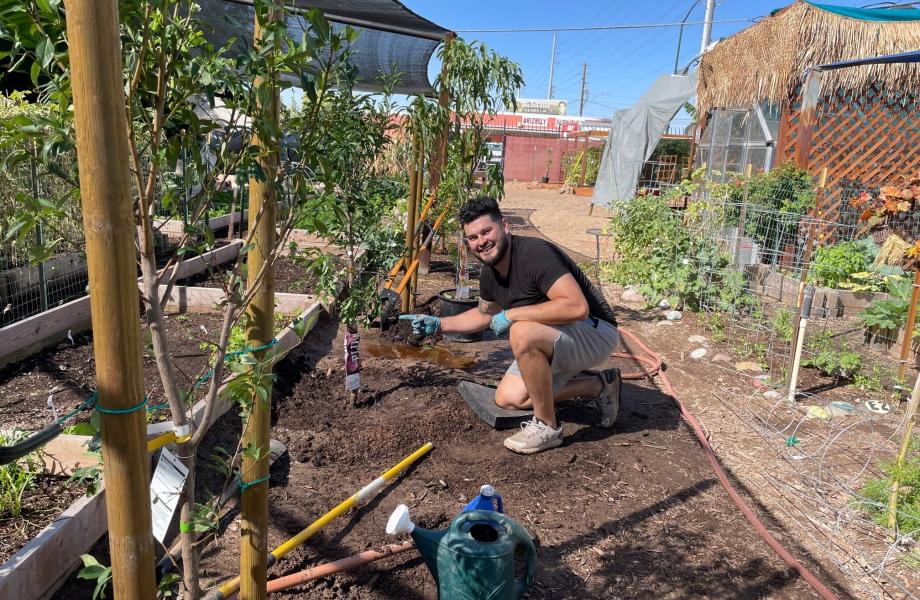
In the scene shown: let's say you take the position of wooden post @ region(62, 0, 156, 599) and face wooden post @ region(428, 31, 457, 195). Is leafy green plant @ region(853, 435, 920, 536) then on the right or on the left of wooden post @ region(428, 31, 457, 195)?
right

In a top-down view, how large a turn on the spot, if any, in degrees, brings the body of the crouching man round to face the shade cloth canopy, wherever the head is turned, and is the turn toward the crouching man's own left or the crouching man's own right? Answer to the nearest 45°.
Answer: approximately 90° to the crouching man's own right

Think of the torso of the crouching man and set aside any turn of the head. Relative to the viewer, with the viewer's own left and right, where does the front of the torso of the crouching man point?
facing the viewer and to the left of the viewer

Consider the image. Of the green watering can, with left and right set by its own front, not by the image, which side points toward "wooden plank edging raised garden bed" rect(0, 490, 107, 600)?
front

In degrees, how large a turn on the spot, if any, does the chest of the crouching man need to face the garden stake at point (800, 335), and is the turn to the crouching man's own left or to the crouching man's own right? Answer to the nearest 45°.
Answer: approximately 180°

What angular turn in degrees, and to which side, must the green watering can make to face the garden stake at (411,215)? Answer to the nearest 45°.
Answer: approximately 90° to its right

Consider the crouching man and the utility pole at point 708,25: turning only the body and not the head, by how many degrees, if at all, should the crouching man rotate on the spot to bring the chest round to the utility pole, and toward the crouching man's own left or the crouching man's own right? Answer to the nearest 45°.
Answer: approximately 135° to the crouching man's own right

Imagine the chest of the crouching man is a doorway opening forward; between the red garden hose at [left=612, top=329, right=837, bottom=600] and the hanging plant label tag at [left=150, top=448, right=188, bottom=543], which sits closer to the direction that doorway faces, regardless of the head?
the hanging plant label tag

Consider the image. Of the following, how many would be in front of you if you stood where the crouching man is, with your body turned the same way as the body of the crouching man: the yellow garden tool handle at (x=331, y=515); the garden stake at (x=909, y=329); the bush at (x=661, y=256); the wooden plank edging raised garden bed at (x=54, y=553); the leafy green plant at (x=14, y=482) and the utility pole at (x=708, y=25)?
3

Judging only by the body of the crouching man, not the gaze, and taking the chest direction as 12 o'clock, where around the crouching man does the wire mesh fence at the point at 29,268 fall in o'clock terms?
The wire mesh fence is roughly at 2 o'clock from the crouching man.

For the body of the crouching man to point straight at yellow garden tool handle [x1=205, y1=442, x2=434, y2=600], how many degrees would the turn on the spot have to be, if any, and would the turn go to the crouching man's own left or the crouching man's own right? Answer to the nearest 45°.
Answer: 0° — they already face it

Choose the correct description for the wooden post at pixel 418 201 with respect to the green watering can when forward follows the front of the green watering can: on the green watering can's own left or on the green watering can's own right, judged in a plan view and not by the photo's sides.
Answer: on the green watering can's own right

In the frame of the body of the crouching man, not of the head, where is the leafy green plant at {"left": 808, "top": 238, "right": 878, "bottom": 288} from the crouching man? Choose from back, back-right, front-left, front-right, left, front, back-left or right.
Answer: back

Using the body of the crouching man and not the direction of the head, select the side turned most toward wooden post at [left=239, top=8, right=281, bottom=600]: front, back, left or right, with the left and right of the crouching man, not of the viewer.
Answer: front

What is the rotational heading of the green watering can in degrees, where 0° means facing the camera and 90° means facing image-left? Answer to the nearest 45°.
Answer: approximately 90°

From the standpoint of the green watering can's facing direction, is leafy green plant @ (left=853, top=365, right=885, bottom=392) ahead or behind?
behind

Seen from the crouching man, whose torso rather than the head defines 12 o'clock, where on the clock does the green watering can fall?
The green watering can is roughly at 11 o'clock from the crouching man.

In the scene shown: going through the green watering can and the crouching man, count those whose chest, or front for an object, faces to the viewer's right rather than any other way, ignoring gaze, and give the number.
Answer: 0

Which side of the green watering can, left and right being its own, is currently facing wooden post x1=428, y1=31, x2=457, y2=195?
right
